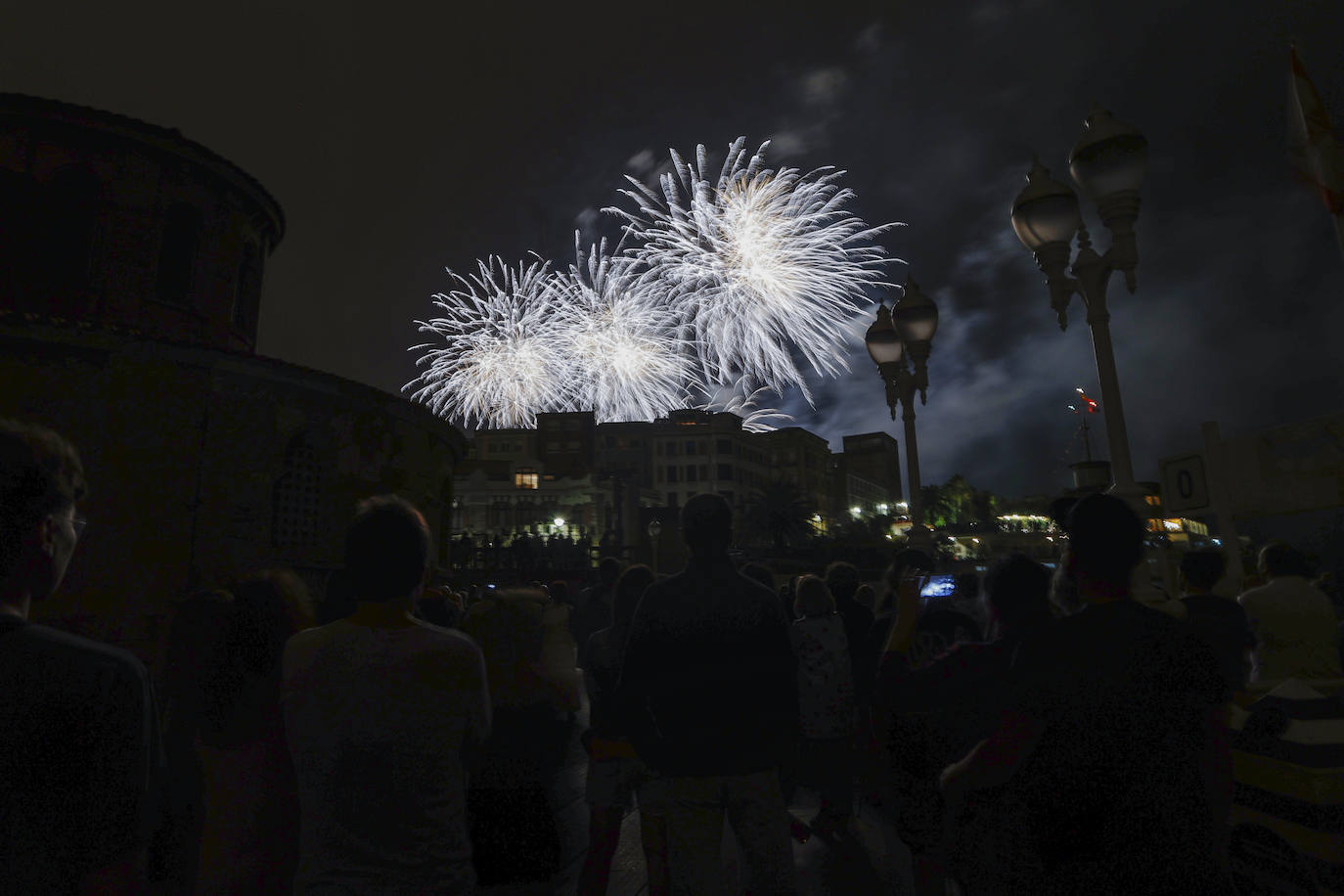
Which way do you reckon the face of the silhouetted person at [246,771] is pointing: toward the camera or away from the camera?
away from the camera

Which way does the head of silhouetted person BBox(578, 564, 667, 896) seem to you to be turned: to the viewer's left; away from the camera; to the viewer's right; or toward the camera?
away from the camera

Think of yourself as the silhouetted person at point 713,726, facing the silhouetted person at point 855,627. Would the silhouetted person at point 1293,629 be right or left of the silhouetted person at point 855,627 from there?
right

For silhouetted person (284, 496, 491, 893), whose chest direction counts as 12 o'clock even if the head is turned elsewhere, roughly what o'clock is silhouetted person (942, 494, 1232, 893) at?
silhouetted person (942, 494, 1232, 893) is roughly at 4 o'clock from silhouetted person (284, 496, 491, 893).

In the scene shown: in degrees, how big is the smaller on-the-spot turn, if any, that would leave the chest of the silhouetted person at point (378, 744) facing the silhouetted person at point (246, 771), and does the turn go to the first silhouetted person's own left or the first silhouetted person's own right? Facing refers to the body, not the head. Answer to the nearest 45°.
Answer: approximately 45° to the first silhouetted person's own left

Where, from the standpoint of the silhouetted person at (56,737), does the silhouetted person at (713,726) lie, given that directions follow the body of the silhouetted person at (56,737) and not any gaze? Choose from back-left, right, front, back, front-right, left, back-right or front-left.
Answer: front-right

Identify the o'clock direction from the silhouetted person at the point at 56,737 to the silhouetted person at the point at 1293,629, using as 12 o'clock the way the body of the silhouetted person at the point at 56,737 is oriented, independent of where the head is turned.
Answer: the silhouetted person at the point at 1293,629 is roughly at 2 o'clock from the silhouetted person at the point at 56,737.

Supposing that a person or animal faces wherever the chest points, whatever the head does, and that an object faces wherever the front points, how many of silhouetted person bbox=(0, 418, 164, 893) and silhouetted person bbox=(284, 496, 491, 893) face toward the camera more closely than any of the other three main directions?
0

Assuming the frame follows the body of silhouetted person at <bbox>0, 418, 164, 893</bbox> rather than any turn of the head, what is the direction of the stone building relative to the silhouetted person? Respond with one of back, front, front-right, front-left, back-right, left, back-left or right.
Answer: front-left

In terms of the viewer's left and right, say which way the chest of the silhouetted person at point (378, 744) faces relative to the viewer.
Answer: facing away from the viewer

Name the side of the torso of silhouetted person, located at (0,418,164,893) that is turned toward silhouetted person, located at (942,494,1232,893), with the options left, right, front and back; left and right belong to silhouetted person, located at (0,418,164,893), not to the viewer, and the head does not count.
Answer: right

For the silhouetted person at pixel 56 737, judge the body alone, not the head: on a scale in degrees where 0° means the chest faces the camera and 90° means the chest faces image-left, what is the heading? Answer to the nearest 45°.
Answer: approximately 225°

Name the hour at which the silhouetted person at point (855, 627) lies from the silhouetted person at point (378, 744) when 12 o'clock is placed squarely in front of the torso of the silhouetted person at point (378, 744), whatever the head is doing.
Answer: the silhouetted person at point (855, 627) is roughly at 2 o'clock from the silhouetted person at point (378, 744).
